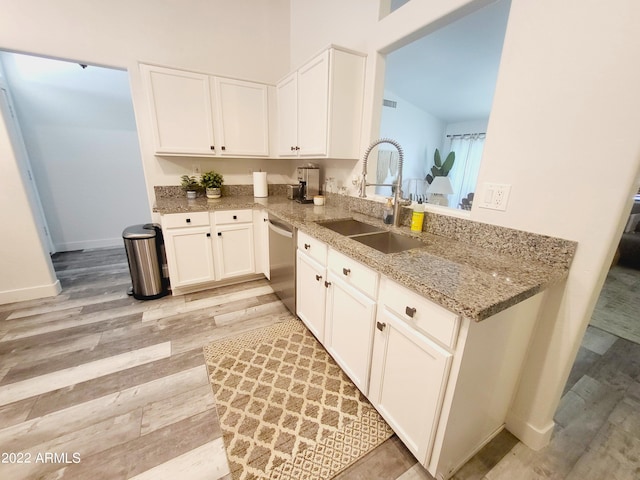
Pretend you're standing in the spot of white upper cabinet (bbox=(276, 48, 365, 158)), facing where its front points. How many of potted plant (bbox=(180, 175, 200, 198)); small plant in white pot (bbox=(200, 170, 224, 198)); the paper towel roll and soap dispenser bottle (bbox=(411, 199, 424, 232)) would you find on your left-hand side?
1

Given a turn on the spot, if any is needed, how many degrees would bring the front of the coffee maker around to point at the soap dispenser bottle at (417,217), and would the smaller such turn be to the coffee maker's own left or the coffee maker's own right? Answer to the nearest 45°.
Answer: approximately 90° to the coffee maker's own left

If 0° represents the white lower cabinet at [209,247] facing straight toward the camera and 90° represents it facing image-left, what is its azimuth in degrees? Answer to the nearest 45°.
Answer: approximately 0°

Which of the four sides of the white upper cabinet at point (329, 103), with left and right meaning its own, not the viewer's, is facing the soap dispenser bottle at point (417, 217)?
left

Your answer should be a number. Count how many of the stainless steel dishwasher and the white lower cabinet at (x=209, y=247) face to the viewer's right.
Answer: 0

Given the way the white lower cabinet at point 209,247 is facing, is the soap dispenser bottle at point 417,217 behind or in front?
in front

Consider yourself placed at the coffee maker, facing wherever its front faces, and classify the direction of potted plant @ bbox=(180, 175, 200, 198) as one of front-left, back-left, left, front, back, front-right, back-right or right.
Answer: front-right
